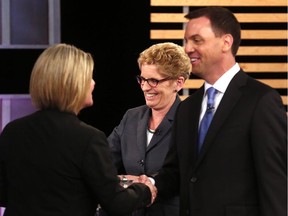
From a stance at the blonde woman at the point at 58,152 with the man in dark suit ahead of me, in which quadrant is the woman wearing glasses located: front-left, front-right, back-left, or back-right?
front-left

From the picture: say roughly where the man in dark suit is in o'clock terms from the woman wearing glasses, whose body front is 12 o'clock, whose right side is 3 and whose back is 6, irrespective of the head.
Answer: The man in dark suit is roughly at 10 o'clock from the woman wearing glasses.

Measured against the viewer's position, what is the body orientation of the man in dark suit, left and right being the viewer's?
facing the viewer and to the left of the viewer

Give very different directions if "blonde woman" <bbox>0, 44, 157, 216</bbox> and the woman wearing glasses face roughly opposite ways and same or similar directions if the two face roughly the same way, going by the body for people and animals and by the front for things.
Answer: very different directions

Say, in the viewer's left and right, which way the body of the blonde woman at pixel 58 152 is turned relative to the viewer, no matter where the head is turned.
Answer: facing away from the viewer and to the right of the viewer

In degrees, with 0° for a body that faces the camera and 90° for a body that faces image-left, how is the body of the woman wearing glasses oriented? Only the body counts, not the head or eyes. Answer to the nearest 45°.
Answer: approximately 45°

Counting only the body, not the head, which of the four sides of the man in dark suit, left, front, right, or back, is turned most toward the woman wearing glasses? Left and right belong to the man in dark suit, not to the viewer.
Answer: right

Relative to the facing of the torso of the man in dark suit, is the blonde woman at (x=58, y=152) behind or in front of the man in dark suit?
in front

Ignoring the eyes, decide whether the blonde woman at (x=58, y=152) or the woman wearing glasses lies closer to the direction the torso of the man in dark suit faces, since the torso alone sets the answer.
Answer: the blonde woman

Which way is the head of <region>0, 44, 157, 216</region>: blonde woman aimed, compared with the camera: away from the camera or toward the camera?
away from the camera

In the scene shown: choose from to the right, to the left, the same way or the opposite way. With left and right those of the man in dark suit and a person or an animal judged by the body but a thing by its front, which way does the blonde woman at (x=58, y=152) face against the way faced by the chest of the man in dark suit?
the opposite way

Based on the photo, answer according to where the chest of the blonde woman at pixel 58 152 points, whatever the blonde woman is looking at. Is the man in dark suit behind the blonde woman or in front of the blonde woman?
in front

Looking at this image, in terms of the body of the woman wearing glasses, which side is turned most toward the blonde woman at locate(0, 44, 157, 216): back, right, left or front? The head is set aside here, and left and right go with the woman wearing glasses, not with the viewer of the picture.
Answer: front

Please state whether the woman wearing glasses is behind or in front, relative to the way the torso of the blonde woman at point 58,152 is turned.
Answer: in front

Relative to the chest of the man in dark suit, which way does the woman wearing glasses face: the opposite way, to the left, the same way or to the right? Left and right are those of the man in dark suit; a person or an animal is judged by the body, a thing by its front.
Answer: the same way

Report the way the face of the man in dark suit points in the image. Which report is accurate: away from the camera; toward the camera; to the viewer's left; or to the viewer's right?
to the viewer's left

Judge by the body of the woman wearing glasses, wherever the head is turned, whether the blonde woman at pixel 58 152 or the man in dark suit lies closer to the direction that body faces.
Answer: the blonde woman
